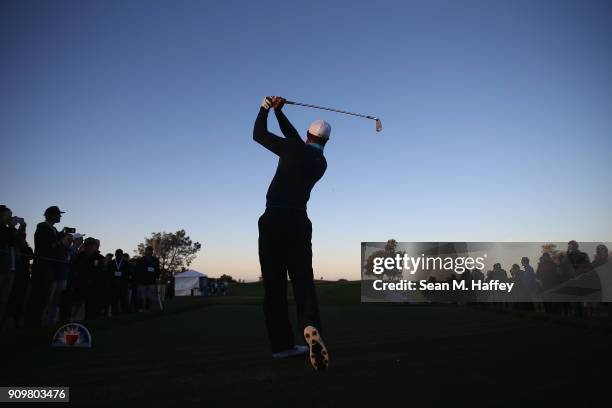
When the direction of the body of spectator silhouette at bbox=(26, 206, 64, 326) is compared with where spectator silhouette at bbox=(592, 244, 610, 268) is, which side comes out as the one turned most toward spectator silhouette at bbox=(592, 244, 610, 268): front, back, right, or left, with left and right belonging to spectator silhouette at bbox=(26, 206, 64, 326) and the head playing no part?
front

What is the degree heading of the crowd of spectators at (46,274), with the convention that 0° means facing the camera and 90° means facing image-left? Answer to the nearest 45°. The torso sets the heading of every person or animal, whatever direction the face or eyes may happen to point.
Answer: approximately 315°

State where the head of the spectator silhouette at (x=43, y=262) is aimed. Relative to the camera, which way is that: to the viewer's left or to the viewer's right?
to the viewer's right

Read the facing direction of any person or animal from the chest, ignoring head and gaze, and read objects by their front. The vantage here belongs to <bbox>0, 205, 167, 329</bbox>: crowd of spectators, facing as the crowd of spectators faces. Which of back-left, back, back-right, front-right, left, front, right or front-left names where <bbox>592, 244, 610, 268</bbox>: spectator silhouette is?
front-left

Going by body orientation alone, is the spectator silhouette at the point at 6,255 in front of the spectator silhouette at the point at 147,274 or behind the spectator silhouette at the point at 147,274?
in front

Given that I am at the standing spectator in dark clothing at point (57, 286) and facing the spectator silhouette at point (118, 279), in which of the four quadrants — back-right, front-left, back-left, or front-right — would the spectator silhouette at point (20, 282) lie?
back-left

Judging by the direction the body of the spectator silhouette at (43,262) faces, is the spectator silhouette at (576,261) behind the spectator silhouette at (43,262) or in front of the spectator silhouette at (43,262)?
in front

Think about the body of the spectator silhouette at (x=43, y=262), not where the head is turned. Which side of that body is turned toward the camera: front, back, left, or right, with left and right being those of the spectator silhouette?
right
